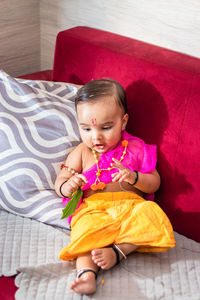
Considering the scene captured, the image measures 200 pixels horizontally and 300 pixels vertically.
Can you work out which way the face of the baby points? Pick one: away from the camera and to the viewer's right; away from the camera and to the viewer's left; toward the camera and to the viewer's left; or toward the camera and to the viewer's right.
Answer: toward the camera and to the viewer's left
